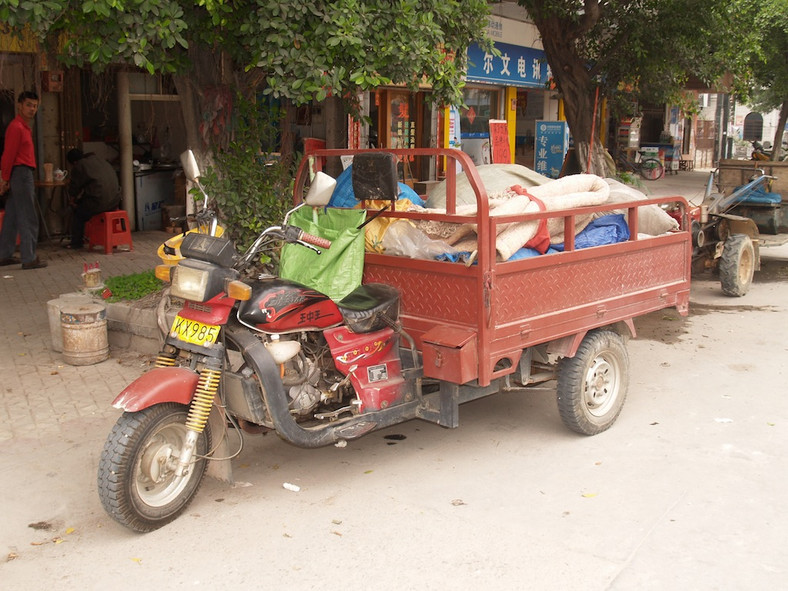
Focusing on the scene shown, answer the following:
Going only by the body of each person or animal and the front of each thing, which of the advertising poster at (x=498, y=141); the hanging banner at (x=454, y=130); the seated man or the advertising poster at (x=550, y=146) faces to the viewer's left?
the seated man

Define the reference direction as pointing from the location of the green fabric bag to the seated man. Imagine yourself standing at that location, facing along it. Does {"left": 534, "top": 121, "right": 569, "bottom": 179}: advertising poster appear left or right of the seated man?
right

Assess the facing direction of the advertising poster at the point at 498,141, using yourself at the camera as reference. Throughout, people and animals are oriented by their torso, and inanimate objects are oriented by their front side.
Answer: facing the viewer

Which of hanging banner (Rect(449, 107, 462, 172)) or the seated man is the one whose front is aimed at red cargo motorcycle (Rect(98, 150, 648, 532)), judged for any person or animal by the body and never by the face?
the hanging banner

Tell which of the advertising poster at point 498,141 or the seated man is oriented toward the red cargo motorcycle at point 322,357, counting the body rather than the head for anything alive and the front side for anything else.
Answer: the advertising poster

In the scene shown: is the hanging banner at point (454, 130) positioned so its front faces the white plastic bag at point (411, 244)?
yes

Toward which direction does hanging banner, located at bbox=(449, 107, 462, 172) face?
toward the camera

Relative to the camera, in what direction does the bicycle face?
facing to the left of the viewer

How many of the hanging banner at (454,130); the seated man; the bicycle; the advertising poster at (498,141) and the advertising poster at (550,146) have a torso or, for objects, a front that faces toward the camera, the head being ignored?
3

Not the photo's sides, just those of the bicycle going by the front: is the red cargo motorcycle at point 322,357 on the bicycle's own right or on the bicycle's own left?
on the bicycle's own left

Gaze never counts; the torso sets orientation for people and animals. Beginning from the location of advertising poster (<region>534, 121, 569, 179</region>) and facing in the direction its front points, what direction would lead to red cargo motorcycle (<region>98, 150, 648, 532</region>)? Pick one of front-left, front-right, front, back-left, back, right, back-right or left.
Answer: front

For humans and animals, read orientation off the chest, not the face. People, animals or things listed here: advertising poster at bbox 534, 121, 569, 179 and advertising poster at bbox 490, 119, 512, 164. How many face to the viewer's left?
0

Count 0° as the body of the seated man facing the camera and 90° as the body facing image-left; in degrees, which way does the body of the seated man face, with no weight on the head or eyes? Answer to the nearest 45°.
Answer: approximately 90°

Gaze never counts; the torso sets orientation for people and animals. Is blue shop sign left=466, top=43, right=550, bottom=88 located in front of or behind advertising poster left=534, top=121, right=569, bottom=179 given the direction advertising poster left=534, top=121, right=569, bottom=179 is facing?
behind

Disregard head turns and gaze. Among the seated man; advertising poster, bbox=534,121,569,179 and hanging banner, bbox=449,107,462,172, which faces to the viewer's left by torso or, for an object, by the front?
the seated man

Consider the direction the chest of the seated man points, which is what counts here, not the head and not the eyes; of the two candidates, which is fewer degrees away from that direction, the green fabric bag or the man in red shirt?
the man in red shirt
